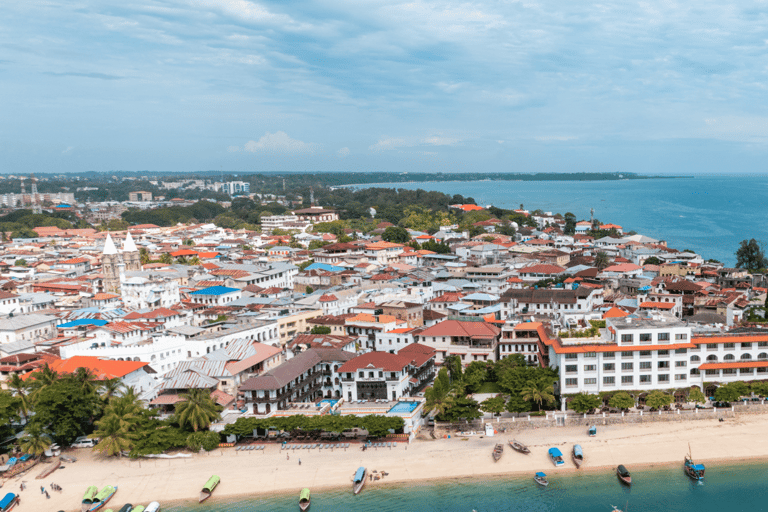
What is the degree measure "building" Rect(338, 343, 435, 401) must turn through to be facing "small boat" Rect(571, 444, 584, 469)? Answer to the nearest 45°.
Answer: approximately 45° to its left

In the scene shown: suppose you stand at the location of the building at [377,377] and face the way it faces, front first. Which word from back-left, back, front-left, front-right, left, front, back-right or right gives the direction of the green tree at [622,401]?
left

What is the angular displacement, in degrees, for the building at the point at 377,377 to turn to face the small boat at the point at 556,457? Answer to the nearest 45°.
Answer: approximately 45° to its left

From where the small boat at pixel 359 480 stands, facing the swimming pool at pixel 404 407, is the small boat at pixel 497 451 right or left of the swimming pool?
right

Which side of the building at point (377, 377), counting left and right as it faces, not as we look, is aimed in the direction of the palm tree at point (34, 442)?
right

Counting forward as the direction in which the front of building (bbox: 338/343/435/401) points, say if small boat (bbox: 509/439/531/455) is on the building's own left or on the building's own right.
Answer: on the building's own left

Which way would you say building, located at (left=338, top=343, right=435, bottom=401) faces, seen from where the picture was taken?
facing the viewer

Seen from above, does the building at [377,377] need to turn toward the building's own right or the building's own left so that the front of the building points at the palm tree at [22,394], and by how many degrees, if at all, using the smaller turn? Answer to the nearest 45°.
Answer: approximately 90° to the building's own right

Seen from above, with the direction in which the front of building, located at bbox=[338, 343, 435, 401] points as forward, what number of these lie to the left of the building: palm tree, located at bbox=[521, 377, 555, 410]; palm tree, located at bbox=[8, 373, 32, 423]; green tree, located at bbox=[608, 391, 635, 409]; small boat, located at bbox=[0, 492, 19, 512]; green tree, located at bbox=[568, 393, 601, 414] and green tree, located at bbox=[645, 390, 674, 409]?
4

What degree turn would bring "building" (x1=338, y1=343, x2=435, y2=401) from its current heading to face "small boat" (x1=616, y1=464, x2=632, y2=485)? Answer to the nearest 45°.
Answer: approximately 45° to its left

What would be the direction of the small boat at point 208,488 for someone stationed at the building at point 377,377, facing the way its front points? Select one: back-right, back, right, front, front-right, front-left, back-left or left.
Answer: front-right

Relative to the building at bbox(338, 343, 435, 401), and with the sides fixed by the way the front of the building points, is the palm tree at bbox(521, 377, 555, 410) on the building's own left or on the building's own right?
on the building's own left

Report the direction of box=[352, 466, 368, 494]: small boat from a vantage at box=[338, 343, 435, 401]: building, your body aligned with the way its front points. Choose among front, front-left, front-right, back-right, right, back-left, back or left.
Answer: front

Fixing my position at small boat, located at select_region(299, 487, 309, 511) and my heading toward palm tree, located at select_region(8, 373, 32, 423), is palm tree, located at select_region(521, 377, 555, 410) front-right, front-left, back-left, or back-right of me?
back-right

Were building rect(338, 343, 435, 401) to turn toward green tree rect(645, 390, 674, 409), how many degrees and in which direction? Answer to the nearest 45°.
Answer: approximately 90° to its left
